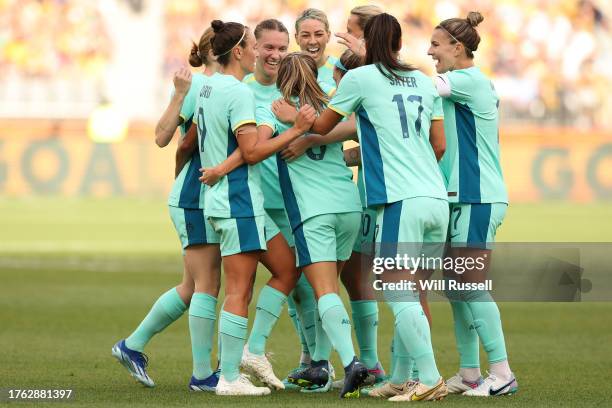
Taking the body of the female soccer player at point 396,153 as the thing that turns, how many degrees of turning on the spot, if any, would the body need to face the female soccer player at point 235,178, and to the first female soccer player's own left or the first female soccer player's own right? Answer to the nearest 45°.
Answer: approximately 45° to the first female soccer player's own left

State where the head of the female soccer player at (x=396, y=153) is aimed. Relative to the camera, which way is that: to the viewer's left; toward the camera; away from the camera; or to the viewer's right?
away from the camera

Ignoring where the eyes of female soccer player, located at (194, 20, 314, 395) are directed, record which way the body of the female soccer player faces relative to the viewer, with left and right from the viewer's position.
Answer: facing away from the viewer and to the right of the viewer

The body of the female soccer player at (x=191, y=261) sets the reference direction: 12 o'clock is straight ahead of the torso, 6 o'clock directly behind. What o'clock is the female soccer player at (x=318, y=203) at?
the female soccer player at (x=318, y=203) is roughly at 1 o'clock from the female soccer player at (x=191, y=261).

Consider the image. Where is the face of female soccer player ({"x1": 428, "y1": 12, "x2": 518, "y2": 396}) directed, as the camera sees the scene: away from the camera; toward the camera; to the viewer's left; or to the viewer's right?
to the viewer's left

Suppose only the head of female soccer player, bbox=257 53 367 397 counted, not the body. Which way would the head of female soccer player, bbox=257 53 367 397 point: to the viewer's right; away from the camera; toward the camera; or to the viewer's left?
away from the camera

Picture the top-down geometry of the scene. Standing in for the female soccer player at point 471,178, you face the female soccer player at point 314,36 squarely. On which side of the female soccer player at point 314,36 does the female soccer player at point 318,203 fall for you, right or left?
left

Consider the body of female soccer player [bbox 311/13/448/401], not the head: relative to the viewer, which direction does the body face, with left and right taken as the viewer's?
facing away from the viewer and to the left of the viewer

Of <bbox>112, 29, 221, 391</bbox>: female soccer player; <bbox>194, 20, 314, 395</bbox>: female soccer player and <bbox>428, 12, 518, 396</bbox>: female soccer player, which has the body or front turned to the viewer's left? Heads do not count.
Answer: <bbox>428, 12, 518, 396</bbox>: female soccer player

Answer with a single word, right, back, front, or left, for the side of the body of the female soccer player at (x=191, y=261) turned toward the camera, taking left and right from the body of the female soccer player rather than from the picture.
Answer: right
